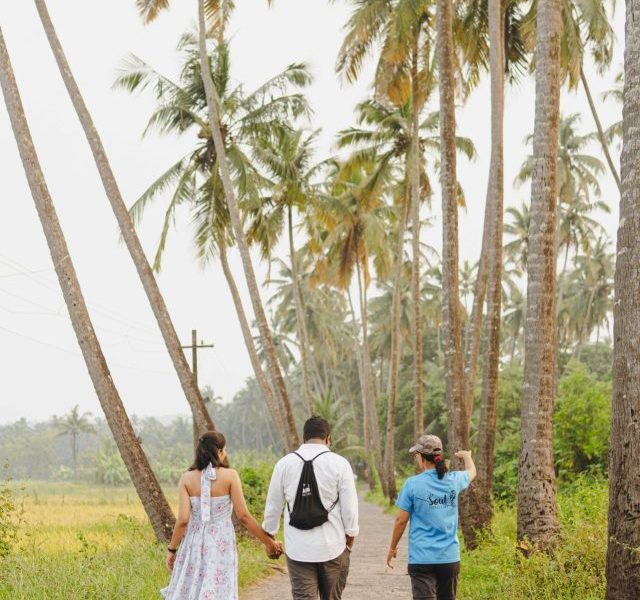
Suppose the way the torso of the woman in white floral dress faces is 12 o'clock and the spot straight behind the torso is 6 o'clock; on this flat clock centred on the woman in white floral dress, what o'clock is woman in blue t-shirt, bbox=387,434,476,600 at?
The woman in blue t-shirt is roughly at 3 o'clock from the woman in white floral dress.

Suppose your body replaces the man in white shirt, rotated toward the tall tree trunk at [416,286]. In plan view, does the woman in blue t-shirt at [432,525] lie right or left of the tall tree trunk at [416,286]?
right

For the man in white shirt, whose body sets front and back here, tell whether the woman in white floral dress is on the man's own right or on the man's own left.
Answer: on the man's own left

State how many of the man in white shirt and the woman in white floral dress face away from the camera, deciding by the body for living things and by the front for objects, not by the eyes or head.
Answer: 2

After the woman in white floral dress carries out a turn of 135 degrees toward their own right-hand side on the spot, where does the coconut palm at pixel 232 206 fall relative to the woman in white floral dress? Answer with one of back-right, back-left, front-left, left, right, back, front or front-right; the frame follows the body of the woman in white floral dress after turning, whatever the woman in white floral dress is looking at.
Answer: back-left

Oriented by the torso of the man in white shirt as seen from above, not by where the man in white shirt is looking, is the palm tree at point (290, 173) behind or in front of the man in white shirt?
in front

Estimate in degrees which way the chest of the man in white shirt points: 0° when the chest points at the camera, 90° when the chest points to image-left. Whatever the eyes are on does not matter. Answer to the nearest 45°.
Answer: approximately 180°

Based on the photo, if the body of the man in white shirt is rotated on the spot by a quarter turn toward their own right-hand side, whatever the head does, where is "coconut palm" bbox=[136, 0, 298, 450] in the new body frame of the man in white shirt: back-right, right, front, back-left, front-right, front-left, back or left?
left

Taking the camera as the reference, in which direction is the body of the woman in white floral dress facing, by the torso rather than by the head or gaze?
away from the camera

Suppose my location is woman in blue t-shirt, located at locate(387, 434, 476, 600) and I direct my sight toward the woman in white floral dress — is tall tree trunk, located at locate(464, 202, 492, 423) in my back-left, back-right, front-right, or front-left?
back-right

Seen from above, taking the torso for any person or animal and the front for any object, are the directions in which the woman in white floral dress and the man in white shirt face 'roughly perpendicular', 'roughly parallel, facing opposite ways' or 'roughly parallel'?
roughly parallel

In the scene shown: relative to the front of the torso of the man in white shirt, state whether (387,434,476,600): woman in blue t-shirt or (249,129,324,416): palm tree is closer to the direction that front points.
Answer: the palm tree
